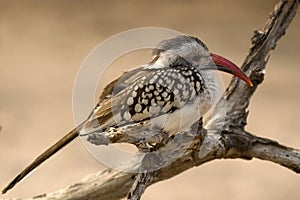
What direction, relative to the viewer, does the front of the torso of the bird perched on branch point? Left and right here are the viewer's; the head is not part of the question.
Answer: facing to the right of the viewer
